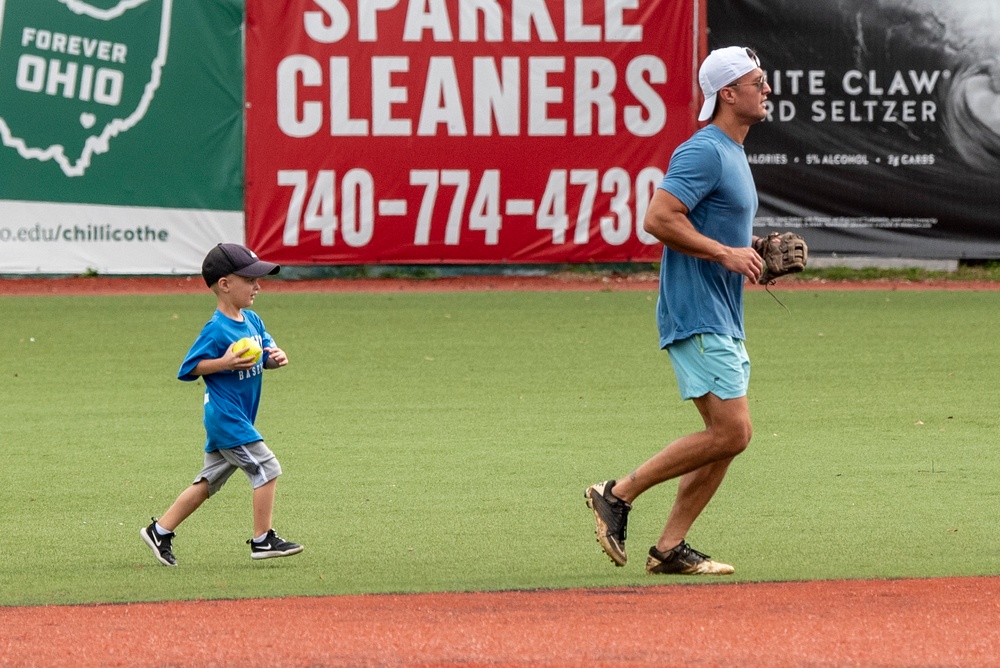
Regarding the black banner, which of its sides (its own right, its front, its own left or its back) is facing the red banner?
right

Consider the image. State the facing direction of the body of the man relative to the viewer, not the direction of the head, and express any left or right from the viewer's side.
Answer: facing to the right of the viewer

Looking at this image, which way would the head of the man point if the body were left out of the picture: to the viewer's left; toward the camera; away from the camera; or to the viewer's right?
to the viewer's right

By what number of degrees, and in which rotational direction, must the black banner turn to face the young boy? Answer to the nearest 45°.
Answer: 0° — it already faces them

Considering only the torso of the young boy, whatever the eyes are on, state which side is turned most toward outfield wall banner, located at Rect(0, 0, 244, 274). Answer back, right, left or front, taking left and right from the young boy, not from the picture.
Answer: left

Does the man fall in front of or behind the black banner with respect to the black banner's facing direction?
in front

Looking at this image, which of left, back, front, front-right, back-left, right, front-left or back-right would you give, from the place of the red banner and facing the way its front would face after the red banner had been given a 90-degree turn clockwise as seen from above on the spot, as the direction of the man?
left

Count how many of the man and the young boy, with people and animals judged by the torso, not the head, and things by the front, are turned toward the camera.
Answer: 0

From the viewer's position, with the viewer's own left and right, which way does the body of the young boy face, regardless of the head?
facing to the right of the viewer

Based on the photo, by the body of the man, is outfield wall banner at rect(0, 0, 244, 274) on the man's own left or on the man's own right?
on the man's own left

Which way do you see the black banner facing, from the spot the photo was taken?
facing the viewer

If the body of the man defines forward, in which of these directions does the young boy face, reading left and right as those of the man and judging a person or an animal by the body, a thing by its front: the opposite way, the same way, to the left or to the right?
the same way

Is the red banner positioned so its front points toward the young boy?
yes
